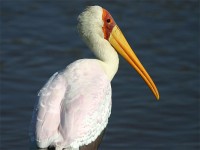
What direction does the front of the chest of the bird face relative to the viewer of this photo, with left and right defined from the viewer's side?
facing away from the viewer and to the right of the viewer
